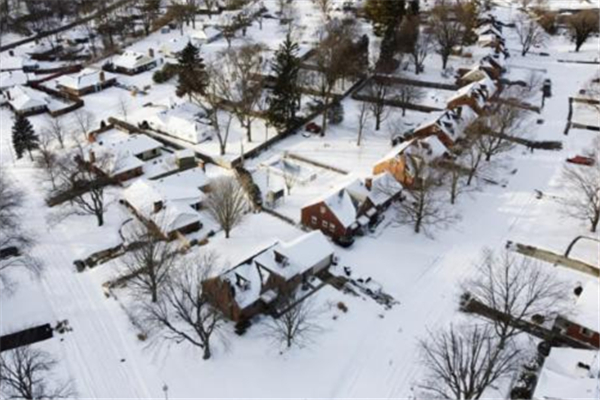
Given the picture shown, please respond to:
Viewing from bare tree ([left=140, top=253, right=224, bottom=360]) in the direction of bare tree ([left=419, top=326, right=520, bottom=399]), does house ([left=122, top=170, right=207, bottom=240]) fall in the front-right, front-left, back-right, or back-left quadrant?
back-left

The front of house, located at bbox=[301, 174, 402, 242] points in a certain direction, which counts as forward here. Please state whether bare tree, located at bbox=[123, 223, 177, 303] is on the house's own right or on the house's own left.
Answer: on the house's own right

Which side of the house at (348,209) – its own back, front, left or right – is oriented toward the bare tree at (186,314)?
right

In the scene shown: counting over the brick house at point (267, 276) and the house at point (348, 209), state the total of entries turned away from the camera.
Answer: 0

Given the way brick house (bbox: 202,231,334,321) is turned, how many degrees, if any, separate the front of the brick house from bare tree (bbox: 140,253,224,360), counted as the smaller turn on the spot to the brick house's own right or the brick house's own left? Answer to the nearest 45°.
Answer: approximately 90° to the brick house's own right

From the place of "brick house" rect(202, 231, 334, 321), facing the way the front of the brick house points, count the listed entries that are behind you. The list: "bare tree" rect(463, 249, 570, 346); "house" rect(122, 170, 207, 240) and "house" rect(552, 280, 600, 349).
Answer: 1

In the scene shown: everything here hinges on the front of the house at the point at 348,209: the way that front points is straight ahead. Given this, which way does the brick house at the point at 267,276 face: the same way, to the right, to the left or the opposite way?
the same way

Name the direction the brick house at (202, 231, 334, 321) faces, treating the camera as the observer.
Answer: facing the viewer and to the right of the viewer

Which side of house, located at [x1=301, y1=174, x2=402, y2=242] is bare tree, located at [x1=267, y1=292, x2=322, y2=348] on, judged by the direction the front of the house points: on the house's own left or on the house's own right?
on the house's own right

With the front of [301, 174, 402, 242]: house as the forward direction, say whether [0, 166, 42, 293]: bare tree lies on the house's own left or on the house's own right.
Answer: on the house's own right

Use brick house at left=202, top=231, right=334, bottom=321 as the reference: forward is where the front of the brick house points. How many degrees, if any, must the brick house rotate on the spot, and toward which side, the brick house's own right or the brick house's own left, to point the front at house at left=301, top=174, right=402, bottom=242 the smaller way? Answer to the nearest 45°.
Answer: approximately 90° to the brick house's own left

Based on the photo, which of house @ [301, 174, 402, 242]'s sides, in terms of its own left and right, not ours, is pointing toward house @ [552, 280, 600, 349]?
front

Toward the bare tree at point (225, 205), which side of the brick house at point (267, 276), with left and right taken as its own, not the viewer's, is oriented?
back

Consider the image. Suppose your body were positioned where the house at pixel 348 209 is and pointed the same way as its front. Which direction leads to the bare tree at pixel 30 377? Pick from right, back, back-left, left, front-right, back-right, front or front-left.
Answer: right

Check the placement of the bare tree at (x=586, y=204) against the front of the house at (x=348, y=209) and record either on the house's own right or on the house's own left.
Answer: on the house's own left
